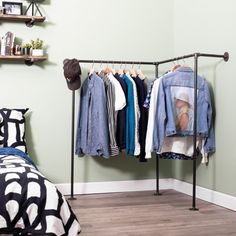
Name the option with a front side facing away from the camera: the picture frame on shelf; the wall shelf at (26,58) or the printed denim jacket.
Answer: the printed denim jacket

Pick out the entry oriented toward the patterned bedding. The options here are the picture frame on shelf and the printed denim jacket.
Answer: the picture frame on shelf

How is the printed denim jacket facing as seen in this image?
away from the camera

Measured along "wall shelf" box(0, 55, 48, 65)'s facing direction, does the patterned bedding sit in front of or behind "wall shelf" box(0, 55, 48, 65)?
in front

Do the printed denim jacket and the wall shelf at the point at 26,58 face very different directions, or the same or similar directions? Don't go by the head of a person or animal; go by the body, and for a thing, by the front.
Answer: very different directions

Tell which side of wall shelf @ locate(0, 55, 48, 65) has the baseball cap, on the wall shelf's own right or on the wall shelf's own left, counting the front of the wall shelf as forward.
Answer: on the wall shelf's own left

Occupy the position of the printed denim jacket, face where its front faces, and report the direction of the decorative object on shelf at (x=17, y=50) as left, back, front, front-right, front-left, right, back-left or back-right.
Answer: left

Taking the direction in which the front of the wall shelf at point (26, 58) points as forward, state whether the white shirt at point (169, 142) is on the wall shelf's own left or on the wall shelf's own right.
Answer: on the wall shelf's own left

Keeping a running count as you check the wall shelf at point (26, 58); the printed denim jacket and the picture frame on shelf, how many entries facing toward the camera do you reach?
2
